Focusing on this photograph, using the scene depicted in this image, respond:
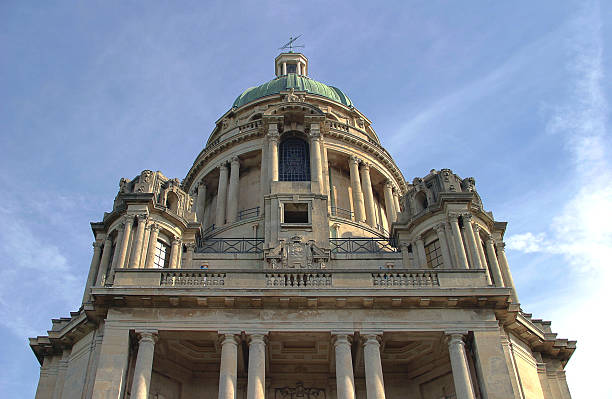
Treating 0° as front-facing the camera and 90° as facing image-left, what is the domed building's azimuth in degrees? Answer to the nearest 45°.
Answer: approximately 0°
